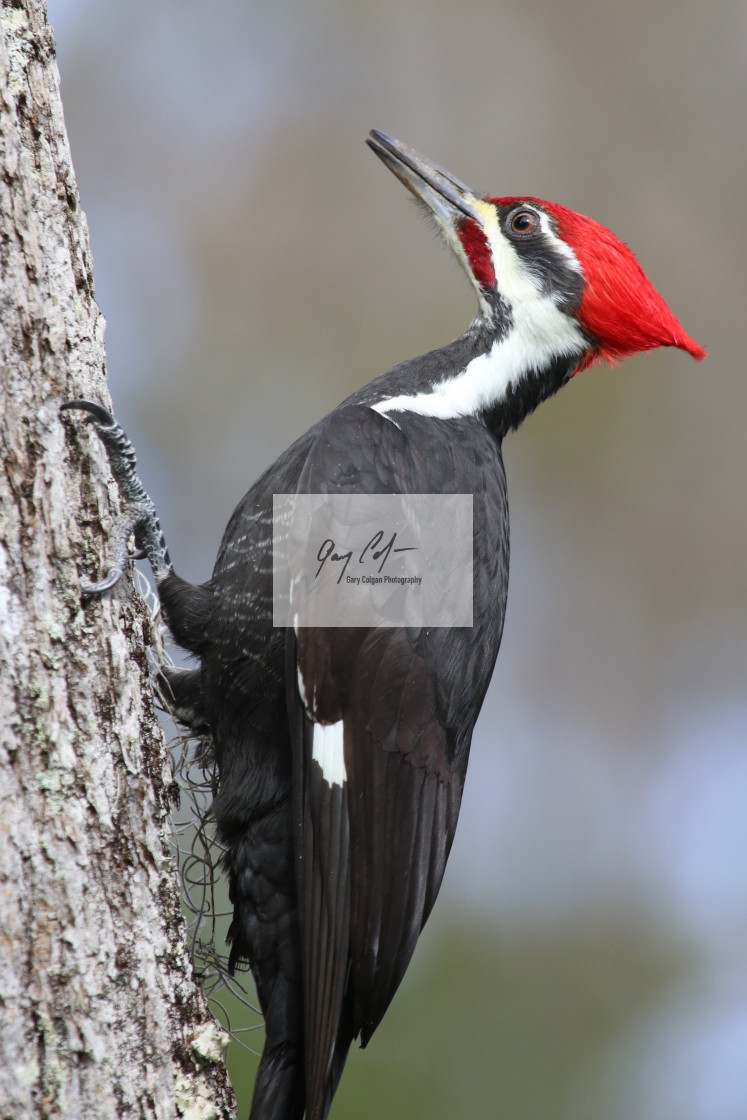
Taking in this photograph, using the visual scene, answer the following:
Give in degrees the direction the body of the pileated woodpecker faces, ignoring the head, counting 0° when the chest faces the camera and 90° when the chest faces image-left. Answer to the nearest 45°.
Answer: approximately 90°
